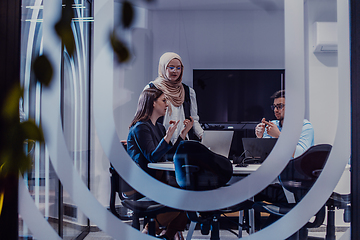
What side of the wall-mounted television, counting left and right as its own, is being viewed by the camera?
front

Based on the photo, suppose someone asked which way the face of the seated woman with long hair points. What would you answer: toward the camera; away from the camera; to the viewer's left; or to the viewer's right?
to the viewer's right

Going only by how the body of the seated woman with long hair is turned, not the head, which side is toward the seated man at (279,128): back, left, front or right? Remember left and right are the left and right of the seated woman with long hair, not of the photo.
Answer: front

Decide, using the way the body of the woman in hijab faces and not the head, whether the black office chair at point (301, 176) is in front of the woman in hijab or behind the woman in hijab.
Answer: in front

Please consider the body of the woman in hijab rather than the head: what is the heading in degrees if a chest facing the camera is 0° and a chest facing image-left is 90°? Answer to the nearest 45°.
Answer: approximately 315°

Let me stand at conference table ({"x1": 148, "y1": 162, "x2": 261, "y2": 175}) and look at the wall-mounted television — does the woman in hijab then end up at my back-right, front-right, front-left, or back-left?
front-left

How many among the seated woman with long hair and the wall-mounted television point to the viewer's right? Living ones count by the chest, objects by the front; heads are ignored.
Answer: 1

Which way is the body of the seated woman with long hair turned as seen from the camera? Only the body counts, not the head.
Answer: to the viewer's right
